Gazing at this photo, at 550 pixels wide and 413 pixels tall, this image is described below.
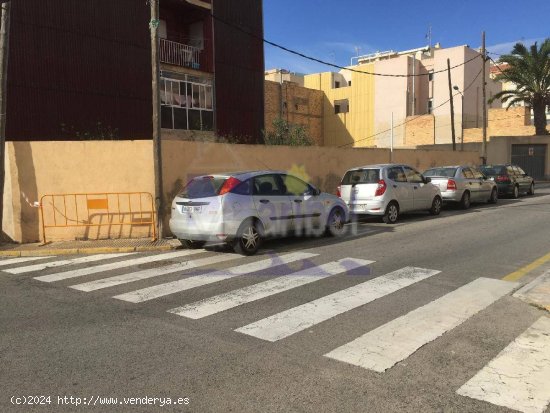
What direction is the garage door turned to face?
toward the camera

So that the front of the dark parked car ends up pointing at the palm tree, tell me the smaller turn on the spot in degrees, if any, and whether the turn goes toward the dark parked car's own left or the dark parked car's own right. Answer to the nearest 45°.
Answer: approximately 45° to the dark parked car's own left

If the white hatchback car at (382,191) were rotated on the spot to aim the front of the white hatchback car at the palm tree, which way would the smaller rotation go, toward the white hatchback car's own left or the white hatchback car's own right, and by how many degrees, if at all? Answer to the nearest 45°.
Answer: approximately 45° to the white hatchback car's own left

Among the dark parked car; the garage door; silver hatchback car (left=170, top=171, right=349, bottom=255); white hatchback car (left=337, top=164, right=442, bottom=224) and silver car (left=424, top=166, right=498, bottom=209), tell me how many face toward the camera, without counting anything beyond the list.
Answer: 1

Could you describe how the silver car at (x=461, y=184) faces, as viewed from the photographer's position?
facing away from the viewer and to the right of the viewer

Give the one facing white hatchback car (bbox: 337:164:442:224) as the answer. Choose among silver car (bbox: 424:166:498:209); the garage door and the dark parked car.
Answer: the garage door

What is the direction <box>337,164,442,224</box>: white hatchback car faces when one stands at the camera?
facing away from the viewer and to the right of the viewer

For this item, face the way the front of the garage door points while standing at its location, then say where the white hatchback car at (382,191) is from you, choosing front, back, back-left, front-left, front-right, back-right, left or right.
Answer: front

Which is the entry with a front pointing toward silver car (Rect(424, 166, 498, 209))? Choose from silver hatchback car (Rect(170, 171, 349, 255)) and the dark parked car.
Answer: the silver hatchback car

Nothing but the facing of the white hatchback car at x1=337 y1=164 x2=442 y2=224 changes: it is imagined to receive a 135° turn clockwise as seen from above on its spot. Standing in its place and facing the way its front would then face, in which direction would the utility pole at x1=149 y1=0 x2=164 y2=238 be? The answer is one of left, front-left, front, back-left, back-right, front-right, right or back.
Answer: front-right

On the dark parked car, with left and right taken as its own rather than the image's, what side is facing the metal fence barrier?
back

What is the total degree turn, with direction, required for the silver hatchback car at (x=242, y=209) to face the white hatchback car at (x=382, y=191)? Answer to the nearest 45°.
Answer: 0° — it already faces it

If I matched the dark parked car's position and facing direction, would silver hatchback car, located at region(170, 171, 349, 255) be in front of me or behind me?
behind

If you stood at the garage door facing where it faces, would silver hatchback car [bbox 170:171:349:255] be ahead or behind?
ahead

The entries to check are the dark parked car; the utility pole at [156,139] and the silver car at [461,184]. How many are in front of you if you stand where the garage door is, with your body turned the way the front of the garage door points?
3

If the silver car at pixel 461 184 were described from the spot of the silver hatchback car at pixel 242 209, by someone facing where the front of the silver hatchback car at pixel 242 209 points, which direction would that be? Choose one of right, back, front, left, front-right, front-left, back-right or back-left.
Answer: front

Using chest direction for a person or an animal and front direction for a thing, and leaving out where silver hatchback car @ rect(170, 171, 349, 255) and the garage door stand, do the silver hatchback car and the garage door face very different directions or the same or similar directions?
very different directions

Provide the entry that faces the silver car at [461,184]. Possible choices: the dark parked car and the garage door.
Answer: the garage door

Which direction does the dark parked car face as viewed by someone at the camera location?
facing away from the viewer and to the right of the viewer
